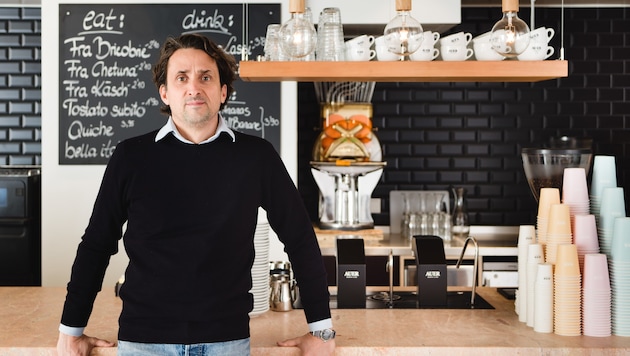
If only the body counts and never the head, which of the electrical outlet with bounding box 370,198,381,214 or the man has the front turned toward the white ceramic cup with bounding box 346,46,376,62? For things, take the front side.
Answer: the electrical outlet

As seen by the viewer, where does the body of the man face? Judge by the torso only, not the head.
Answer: toward the camera

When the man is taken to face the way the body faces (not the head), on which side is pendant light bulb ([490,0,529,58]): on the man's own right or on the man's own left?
on the man's own left

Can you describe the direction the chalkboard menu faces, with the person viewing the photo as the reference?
facing the viewer

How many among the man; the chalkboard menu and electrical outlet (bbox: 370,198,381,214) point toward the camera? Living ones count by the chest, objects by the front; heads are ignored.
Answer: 3

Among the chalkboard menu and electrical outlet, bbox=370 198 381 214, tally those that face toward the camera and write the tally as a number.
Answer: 2

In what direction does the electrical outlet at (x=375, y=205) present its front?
toward the camera

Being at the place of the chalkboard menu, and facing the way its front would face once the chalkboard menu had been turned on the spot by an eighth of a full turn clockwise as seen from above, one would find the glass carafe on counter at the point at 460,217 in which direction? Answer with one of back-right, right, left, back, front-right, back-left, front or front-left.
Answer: back-left

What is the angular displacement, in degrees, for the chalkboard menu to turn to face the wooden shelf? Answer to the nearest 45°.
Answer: approximately 45° to its left

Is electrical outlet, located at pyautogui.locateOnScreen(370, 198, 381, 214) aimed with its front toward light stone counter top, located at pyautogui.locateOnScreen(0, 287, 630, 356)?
yes

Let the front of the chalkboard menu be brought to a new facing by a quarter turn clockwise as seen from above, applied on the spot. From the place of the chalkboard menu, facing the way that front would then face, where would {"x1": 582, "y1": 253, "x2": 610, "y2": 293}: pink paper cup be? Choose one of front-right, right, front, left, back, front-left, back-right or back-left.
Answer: back-left
